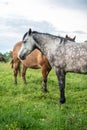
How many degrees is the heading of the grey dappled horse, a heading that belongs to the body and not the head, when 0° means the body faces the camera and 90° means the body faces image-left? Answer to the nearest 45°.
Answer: approximately 90°

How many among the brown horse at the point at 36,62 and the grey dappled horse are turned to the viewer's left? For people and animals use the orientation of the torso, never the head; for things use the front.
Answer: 1

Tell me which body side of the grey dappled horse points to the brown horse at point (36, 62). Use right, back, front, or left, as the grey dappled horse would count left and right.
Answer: right

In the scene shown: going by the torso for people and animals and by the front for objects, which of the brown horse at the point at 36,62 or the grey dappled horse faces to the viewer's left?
the grey dappled horse

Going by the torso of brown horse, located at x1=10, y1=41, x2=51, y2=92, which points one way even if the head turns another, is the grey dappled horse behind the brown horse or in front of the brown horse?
in front

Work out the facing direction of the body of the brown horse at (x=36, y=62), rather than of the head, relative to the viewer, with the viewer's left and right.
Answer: facing the viewer and to the right of the viewer
